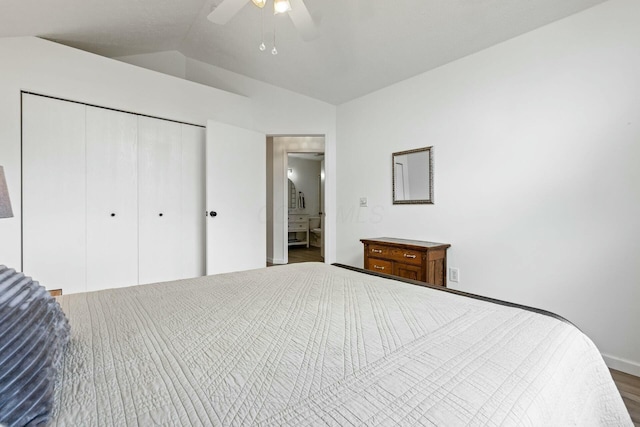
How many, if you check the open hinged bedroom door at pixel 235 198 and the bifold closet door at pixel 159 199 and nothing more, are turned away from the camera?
0

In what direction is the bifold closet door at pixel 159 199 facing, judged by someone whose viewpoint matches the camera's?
facing the viewer and to the right of the viewer

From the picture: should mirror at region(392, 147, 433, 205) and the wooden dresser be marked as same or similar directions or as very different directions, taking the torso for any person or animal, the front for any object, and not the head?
same or similar directions

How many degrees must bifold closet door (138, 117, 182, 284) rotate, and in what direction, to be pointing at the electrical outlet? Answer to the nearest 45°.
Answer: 0° — it already faces it

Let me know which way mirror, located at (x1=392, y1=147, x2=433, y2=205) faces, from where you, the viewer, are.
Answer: facing the viewer and to the left of the viewer

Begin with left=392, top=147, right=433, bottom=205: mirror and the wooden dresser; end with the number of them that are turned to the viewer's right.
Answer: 0

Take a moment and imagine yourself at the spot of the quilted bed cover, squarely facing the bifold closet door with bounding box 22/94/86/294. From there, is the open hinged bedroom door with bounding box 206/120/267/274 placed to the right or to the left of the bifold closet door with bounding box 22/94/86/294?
right

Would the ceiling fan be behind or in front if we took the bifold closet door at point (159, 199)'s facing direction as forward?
in front

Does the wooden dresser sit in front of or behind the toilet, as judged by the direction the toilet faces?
in front

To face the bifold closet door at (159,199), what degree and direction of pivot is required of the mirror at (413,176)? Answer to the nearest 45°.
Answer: approximately 45° to its right

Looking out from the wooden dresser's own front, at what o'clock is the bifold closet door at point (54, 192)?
The bifold closet door is roughly at 1 o'clock from the wooden dresser.

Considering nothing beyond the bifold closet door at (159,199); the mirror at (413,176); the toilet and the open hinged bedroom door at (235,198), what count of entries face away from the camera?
0

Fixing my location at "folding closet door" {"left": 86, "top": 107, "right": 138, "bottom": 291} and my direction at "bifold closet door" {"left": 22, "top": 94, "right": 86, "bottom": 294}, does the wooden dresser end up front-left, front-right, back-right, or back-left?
back-left
